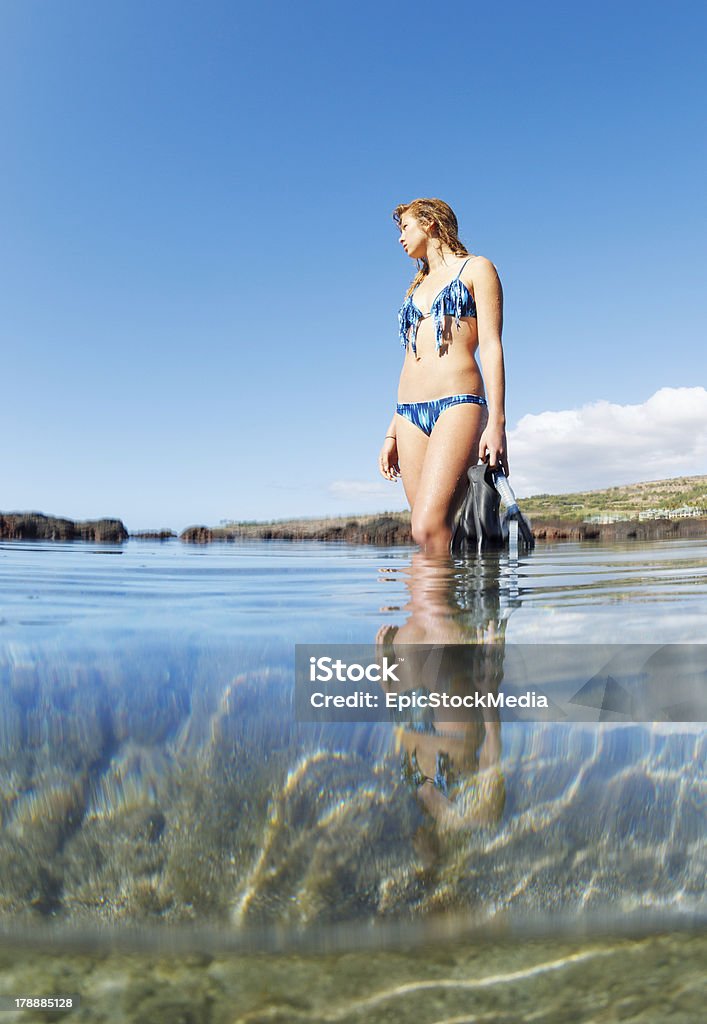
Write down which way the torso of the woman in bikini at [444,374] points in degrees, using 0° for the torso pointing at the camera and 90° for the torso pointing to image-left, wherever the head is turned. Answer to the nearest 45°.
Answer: approximately 45°

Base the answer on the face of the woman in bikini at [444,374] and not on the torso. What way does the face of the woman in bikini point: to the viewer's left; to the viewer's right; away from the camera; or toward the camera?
to the viewer's left
